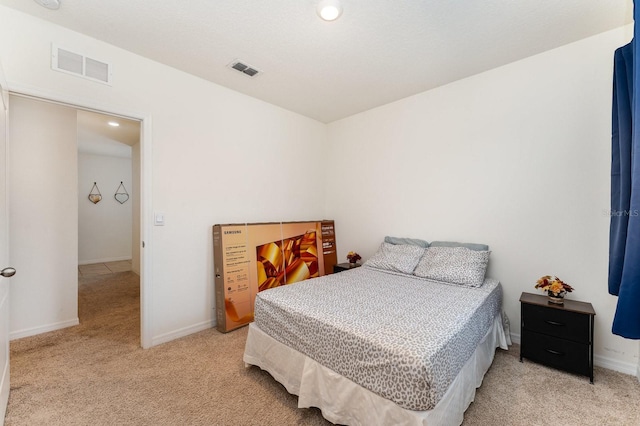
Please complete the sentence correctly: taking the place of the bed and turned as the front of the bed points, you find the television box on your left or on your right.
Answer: on your right

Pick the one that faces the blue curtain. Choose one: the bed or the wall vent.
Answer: the wall vent

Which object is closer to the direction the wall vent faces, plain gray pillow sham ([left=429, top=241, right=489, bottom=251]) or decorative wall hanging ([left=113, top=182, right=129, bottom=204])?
the plain gray pillow sham

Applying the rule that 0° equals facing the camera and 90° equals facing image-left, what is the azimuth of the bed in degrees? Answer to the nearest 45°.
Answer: approximately 45°

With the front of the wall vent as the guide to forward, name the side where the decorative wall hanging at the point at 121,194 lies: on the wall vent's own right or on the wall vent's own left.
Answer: on the wall vent's own left

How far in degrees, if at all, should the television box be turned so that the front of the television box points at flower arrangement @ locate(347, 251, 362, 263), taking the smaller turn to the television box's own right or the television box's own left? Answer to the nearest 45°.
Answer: approximately 45° to the television box's own left

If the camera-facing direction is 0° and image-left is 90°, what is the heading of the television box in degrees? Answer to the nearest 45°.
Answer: approximately 315°
